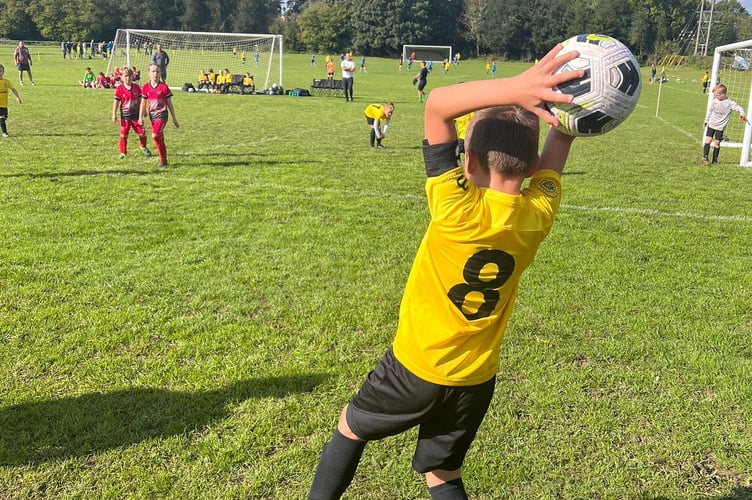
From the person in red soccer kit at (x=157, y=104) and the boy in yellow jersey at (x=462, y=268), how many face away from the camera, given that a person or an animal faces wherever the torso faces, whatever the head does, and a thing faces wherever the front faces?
1

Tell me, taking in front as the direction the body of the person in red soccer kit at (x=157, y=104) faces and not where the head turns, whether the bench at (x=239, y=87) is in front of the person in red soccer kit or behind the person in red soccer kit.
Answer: behind

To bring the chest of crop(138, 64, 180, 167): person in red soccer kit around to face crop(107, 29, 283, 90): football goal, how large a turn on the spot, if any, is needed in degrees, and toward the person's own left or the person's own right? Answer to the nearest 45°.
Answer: approximately 180°

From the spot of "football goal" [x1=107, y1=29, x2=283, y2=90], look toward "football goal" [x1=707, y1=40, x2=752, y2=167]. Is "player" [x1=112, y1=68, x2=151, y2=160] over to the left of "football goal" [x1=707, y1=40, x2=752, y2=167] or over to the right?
right

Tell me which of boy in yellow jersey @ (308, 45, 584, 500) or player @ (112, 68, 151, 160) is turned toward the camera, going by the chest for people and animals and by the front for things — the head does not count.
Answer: the player

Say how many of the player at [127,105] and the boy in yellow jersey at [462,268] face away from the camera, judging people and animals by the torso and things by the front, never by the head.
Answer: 1

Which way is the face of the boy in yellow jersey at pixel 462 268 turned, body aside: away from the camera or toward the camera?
away from the camera

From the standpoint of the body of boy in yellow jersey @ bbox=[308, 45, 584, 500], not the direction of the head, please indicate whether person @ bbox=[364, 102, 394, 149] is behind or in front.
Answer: in front

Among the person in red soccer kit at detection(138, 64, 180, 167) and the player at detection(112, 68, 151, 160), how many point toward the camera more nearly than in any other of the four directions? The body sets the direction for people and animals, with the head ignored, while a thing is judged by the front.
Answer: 2

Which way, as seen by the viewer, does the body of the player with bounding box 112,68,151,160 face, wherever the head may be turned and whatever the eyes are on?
toward the camera

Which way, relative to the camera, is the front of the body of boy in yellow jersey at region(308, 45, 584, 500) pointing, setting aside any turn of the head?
away from the camera

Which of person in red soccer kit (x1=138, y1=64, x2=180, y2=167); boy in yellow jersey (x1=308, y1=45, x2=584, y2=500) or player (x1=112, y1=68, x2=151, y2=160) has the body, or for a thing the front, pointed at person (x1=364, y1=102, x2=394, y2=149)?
the boy in yellow jersey

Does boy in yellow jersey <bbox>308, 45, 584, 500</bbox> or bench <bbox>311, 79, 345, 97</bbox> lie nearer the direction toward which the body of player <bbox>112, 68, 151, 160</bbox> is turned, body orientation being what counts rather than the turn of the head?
the boy in yellow jersey

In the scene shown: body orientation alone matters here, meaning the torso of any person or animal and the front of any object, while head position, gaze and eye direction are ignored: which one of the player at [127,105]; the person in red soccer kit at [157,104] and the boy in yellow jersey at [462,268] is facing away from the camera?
the boy in yellow jersey
